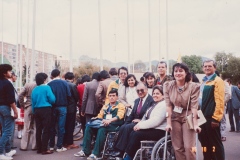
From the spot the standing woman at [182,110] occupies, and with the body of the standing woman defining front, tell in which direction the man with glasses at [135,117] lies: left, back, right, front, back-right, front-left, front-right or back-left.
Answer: back-right

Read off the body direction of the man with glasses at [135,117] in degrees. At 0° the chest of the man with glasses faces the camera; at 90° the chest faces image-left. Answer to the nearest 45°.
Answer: approximately 45°

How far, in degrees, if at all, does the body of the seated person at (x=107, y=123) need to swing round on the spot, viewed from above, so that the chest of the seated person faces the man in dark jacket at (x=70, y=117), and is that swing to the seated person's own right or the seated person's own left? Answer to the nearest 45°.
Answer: approximately 90° to the seated person's own right

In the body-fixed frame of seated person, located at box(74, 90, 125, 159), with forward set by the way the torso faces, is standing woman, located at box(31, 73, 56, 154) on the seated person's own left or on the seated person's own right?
on the seated person's own right

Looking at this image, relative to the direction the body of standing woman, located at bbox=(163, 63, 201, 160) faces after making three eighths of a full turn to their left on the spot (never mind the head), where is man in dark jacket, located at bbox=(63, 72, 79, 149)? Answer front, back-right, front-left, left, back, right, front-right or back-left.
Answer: left

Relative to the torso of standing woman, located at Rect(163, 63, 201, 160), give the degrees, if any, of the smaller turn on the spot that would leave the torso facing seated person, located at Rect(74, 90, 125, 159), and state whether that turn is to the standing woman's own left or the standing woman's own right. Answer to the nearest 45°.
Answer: approximately 135° to the standing woman's own right

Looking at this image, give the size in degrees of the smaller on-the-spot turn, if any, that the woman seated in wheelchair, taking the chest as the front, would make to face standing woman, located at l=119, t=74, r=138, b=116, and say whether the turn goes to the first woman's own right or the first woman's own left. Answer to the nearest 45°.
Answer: approximately 90° to the first woman's own right

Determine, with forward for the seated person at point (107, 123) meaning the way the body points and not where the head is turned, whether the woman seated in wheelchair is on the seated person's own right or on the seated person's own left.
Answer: on the seated person's own left

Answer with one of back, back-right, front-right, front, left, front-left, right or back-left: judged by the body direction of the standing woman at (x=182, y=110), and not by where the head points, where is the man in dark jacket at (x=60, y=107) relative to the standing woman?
back-right

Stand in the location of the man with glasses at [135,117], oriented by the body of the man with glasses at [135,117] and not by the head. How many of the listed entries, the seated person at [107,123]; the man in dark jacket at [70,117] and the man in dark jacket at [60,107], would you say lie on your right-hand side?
3

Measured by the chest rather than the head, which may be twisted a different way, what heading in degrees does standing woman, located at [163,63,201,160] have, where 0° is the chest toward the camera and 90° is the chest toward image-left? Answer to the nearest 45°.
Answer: approximately 0°
